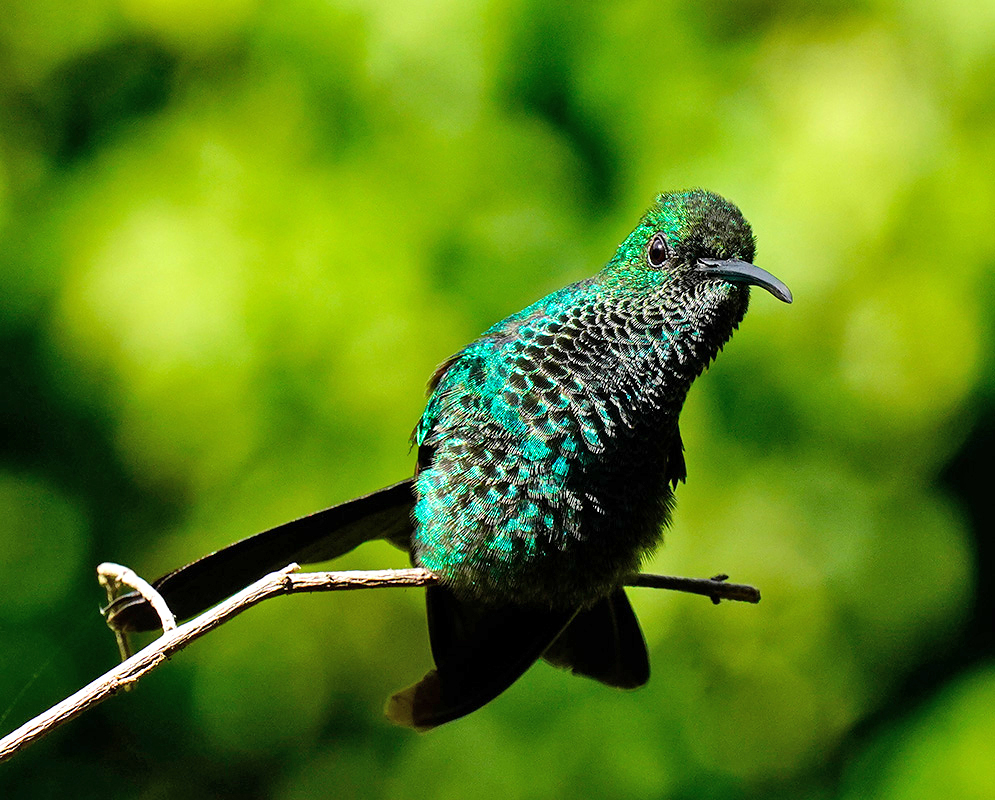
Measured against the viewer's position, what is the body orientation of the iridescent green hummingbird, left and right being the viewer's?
facing the viewer and to the right of the viewer
